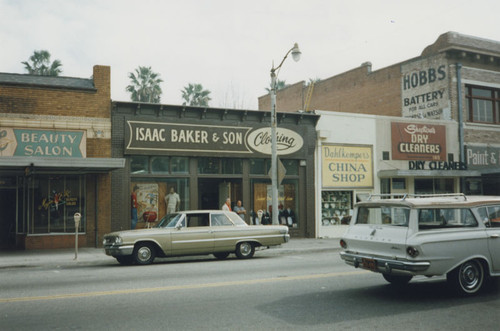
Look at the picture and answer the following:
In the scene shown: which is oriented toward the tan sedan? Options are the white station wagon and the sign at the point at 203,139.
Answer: the sign

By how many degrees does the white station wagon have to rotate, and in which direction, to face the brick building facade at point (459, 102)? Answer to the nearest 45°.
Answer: approximately 45° to its left

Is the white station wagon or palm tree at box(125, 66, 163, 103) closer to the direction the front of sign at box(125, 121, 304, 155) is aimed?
the white station wagon

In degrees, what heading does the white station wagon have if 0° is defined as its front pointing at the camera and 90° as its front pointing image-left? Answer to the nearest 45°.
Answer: approximately 225°

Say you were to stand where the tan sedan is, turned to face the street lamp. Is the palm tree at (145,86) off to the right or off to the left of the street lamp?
left

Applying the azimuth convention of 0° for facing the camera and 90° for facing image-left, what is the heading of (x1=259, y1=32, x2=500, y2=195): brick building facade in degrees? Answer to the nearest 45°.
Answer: approximately 315°

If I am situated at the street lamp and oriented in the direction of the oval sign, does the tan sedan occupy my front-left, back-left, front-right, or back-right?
back-left

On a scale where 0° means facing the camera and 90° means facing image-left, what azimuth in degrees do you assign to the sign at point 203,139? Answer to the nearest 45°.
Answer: approximately 0°

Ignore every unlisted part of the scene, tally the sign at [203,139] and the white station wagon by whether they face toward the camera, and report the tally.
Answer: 1

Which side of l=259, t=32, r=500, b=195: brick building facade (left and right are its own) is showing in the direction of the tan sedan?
right
